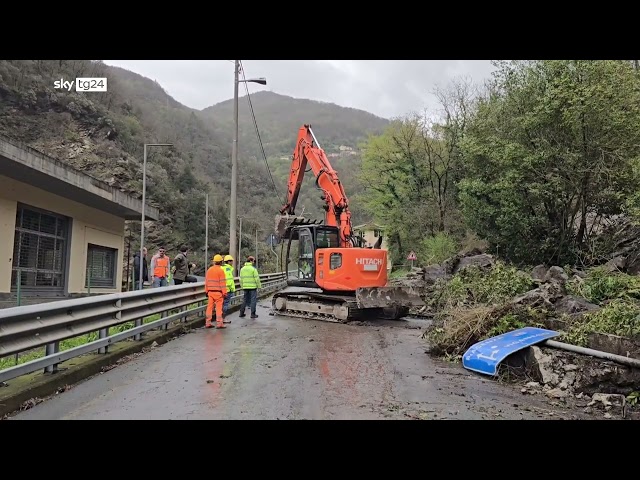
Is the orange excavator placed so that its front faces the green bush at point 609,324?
no

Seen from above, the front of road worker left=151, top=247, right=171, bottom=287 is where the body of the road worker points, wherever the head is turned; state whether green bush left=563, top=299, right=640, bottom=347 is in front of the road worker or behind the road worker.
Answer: in front

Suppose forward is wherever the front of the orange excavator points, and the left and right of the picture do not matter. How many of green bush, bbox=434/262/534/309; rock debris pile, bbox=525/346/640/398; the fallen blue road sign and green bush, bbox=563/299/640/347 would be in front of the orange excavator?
0

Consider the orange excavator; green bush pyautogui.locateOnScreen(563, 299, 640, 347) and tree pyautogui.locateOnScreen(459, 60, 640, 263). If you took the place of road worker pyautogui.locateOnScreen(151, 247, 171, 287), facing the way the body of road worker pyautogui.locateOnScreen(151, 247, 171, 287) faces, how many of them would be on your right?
0

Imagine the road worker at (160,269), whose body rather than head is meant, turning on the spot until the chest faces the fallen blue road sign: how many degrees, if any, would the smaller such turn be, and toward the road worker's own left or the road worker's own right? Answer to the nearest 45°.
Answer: approximately 45° to the road worker's own left

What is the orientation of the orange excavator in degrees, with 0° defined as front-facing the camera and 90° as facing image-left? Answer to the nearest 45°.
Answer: approximately 135°

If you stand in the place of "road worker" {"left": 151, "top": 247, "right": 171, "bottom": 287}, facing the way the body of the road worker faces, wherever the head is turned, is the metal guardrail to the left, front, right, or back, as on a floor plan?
front

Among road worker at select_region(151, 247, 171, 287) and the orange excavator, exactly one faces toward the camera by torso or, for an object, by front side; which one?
the road worker

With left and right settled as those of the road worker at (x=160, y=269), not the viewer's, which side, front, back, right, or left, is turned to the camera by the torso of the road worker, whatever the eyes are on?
front

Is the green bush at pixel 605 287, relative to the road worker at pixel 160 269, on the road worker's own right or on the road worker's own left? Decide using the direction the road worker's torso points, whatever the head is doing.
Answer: on the road worker's own left

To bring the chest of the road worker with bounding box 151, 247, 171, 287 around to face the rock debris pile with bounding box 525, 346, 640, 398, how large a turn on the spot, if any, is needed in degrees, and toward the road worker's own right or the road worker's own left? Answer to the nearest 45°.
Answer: approximately 45° to the road worker's own left

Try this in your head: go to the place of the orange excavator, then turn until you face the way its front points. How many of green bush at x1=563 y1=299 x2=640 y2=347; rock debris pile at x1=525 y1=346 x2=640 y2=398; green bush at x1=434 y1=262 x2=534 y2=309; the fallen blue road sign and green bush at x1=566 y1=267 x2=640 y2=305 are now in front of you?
0

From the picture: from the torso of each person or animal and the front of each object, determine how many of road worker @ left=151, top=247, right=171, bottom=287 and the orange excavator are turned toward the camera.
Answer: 1

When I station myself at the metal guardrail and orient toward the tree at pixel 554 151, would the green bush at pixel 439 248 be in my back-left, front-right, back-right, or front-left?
front-left
